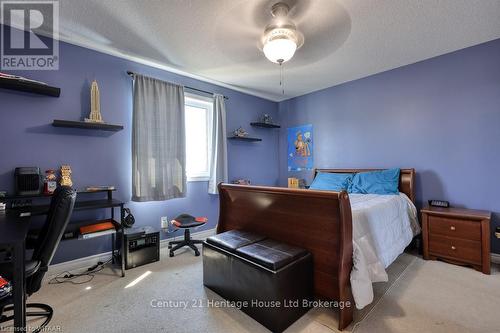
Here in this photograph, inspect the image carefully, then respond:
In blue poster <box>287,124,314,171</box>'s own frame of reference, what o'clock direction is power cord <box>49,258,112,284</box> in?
The power cord is roughly at 12 o'clock from the blue poster.

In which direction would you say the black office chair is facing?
to the viewer's left

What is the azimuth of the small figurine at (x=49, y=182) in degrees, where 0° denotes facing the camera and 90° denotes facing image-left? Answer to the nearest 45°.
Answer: approximately 315°

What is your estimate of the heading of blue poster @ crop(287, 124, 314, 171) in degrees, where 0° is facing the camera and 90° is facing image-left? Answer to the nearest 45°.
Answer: approximately 45°

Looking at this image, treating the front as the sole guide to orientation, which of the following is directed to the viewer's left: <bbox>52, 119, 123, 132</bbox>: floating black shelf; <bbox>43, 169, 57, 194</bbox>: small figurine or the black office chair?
the black office chair

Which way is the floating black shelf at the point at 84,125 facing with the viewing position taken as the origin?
facing the viewer and to the right of the viewer

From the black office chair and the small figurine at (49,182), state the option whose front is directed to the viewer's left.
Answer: the black office chair

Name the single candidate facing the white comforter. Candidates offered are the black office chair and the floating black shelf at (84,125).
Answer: the floating black shelf

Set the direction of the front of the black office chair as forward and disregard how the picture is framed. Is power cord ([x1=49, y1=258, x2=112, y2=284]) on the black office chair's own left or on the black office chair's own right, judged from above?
on the black office chair's own right

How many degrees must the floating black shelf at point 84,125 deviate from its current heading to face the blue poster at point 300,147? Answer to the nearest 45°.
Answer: approximately 45° to its left

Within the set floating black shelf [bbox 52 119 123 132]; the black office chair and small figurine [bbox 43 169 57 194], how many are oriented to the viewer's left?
1

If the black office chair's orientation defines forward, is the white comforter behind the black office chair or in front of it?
behind
